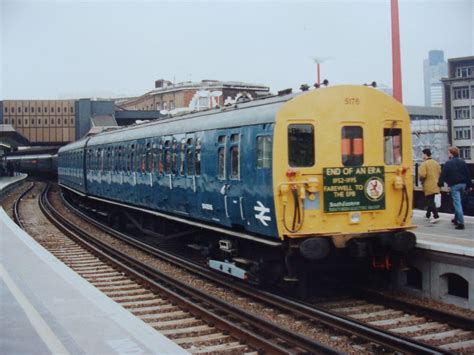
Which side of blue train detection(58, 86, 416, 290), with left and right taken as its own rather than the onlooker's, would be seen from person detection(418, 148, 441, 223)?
left

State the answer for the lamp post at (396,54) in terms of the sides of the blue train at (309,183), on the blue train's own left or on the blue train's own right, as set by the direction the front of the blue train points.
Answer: on the blue train's own left

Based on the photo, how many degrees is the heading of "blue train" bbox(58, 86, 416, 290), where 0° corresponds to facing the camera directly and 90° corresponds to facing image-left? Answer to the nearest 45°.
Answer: approximately 315°
